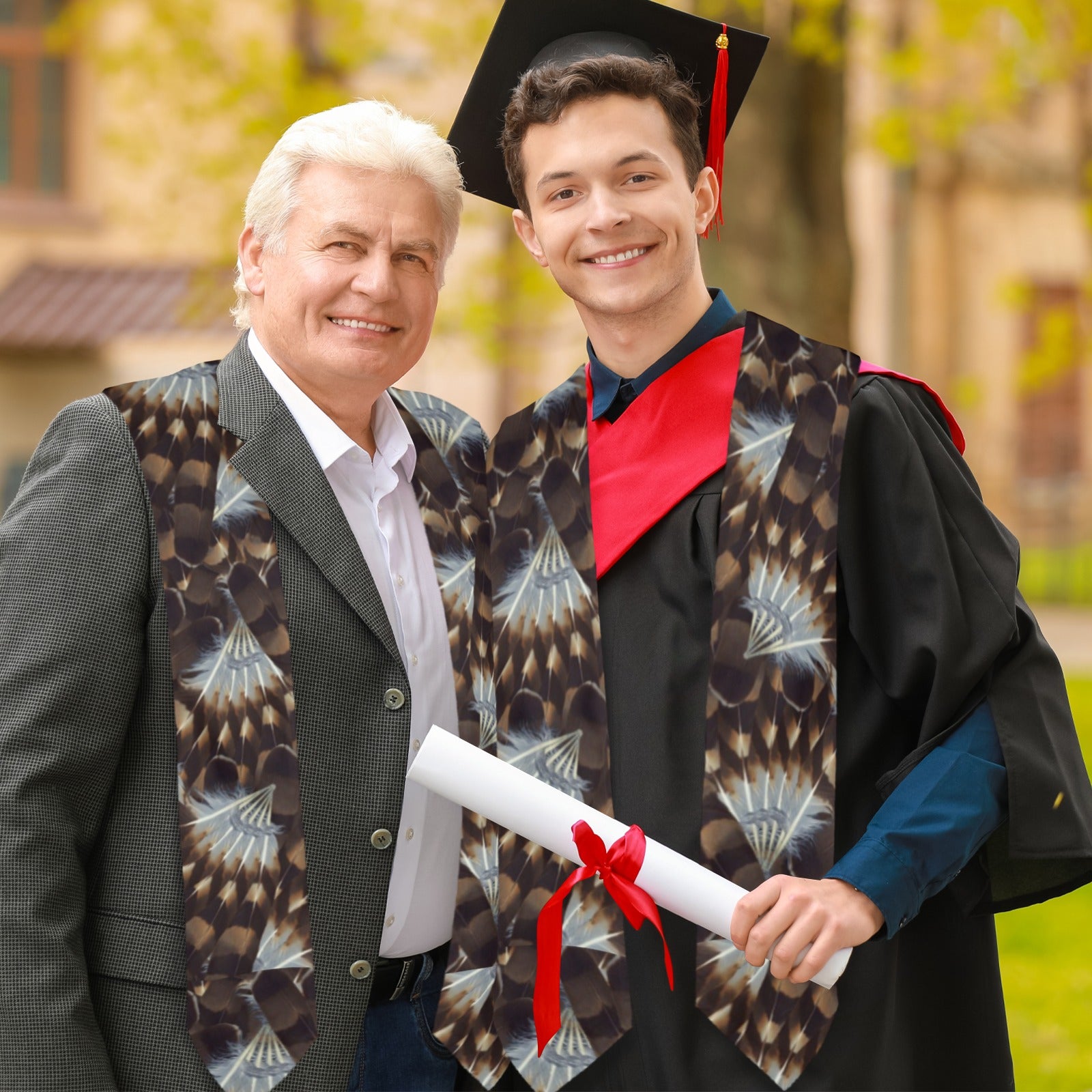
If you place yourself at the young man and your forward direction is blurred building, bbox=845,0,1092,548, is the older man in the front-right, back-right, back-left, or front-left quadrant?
back-left

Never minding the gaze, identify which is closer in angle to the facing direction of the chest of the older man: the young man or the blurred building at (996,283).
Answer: the young man

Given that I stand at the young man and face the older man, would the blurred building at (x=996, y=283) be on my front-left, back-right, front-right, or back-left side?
back-right

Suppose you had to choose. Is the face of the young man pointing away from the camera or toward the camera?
toward the camera

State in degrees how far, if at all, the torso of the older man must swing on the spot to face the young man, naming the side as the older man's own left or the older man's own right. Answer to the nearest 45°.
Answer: approximately 45° to the older man's own left

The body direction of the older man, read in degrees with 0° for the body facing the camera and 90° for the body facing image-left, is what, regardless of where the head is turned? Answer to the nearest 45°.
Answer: approximately 315°

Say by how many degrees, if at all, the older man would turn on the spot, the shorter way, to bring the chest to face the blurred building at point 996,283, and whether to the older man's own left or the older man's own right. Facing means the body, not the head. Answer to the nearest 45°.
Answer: approximately 90° to the older man's own left
